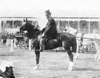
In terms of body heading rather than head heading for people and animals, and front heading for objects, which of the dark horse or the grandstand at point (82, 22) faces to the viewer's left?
the dark horse

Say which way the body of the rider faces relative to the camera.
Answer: to the viewer's left

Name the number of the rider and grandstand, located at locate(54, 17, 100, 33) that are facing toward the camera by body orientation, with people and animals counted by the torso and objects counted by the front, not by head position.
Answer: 1

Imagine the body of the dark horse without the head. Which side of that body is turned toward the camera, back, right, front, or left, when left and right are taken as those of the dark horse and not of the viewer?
left

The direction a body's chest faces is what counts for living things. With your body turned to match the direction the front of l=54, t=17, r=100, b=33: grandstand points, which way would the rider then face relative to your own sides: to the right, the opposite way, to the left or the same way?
to the right

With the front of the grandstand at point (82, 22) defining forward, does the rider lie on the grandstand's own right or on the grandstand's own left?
on the grandstand's own right
